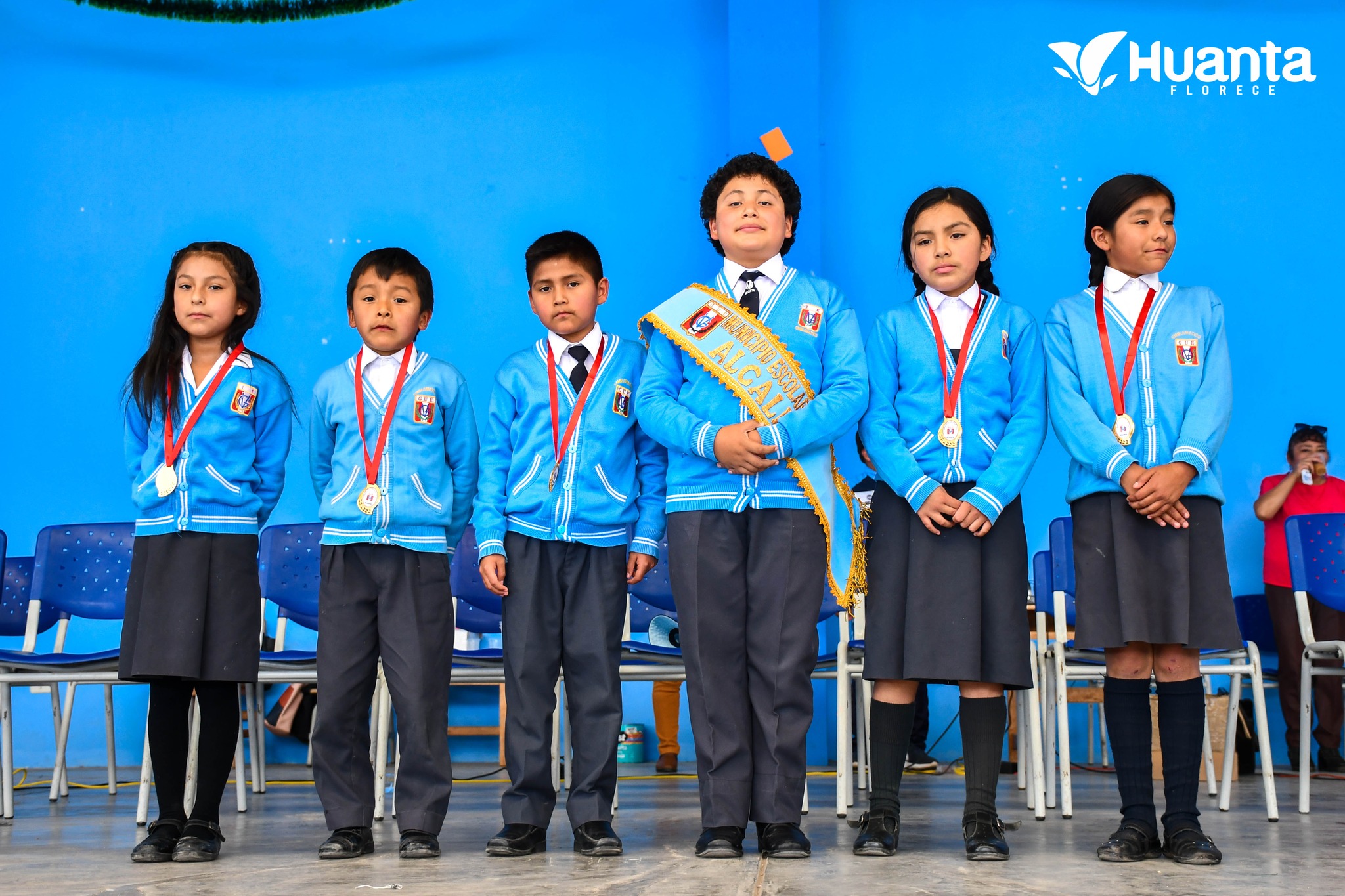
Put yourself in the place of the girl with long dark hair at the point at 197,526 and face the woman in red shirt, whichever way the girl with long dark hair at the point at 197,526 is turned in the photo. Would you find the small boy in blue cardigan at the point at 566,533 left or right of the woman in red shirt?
right

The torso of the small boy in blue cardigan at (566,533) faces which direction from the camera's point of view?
toward the camera

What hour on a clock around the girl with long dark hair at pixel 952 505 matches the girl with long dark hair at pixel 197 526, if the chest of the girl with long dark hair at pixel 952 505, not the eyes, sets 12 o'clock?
the girl with long dark hair at pixel 197 526 is roughly at 3 o'clock from the girl with long dark hair at pixel 952 505.

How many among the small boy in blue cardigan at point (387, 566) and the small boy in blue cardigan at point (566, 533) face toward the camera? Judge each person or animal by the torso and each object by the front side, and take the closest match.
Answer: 2

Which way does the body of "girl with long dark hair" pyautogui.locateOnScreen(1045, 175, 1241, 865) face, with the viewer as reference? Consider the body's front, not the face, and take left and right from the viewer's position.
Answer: facing the viewer

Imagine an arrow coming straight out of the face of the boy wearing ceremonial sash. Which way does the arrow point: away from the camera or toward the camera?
toward the camera

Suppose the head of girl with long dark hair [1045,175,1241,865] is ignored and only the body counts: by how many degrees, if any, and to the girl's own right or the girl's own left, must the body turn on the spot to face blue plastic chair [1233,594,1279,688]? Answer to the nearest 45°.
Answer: approximately 180°

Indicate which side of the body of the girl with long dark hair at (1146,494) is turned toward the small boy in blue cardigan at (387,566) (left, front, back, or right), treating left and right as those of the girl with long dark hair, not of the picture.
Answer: right

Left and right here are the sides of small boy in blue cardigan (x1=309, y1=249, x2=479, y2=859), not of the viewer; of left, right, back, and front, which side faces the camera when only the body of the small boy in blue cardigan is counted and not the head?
front

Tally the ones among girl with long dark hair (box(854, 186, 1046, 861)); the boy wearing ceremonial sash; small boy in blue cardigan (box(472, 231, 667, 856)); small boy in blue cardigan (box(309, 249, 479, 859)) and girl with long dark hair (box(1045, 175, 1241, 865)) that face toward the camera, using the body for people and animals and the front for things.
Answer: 5

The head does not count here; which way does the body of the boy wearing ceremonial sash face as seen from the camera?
toward the camera

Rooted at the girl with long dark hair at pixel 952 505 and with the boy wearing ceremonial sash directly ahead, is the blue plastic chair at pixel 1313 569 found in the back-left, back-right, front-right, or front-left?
back-right
